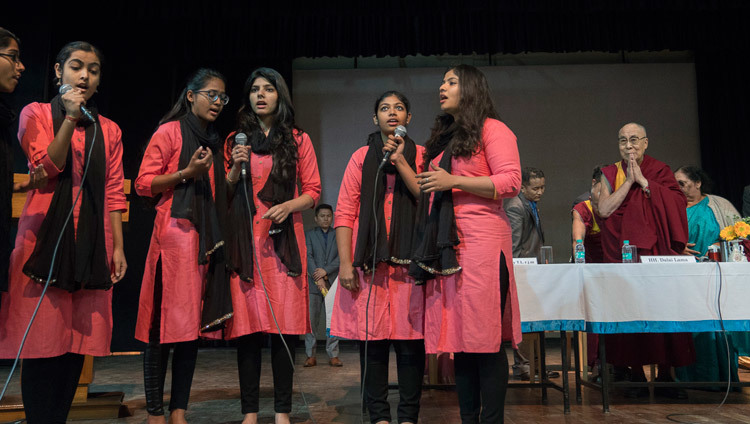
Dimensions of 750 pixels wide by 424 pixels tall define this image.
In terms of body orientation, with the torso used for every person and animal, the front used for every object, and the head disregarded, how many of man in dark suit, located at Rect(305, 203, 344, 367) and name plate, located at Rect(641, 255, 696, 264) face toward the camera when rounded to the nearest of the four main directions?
2

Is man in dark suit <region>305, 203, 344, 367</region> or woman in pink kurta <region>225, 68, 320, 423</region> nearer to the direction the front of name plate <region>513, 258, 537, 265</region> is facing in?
the woman in pink kurta

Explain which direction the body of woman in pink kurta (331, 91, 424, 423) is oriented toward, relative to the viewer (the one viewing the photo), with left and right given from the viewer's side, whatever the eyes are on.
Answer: facing the viewer

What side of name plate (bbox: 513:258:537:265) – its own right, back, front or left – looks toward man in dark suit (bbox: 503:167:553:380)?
back

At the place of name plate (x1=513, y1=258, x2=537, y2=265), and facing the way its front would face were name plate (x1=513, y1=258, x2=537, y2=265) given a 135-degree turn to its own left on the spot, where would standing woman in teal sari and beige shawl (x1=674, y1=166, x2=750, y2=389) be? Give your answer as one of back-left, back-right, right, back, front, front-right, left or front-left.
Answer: front

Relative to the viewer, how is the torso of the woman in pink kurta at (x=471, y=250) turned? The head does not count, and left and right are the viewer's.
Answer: facing the viewer and to the left of the viewer

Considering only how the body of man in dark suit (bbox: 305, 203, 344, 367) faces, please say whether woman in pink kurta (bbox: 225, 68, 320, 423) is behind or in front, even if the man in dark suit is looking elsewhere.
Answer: in front

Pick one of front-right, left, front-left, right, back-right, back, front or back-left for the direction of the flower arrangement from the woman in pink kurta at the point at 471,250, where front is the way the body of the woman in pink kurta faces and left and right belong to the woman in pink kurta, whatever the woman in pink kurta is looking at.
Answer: back

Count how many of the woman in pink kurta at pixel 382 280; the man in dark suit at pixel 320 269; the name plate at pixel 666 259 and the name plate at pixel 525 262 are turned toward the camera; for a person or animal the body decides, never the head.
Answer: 4

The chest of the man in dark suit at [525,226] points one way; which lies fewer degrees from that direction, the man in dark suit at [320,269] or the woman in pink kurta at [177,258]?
the woman in pink kurta

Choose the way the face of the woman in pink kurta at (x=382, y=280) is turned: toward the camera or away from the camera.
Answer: toward the camera

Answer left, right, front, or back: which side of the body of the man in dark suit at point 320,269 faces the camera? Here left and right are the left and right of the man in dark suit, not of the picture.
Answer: front

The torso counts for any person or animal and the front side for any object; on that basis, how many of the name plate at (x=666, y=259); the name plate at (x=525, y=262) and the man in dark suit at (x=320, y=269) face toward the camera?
3

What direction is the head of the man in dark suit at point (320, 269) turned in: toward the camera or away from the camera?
toward the camera

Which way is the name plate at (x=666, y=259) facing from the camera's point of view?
toward the camera
